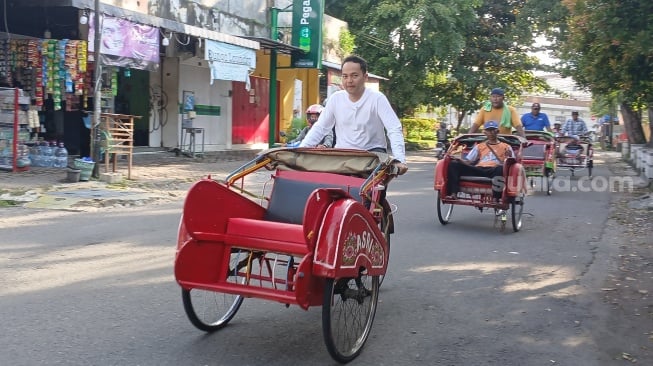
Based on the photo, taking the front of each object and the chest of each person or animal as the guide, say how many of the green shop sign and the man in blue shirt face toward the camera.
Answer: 2

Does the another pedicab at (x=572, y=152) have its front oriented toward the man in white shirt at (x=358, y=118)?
yes

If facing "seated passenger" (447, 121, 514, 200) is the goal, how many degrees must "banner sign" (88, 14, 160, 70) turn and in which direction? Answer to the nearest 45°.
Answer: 0° — it already faces them

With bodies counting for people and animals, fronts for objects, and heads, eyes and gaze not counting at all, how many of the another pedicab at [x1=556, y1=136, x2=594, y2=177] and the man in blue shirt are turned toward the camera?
2

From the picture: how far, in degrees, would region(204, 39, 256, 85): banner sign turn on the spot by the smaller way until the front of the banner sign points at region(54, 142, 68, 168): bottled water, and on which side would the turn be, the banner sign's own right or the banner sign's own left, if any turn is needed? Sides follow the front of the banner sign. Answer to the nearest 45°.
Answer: approximately 90° to the banner sign's own right

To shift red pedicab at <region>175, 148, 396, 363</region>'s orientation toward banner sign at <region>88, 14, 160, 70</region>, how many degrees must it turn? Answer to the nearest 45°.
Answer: approximately 135° to its right

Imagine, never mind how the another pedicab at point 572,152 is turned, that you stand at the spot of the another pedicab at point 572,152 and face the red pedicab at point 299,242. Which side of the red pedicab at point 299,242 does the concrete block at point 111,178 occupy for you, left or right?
right

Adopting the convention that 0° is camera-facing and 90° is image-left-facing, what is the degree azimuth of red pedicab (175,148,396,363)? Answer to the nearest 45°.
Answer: approximately 45°
